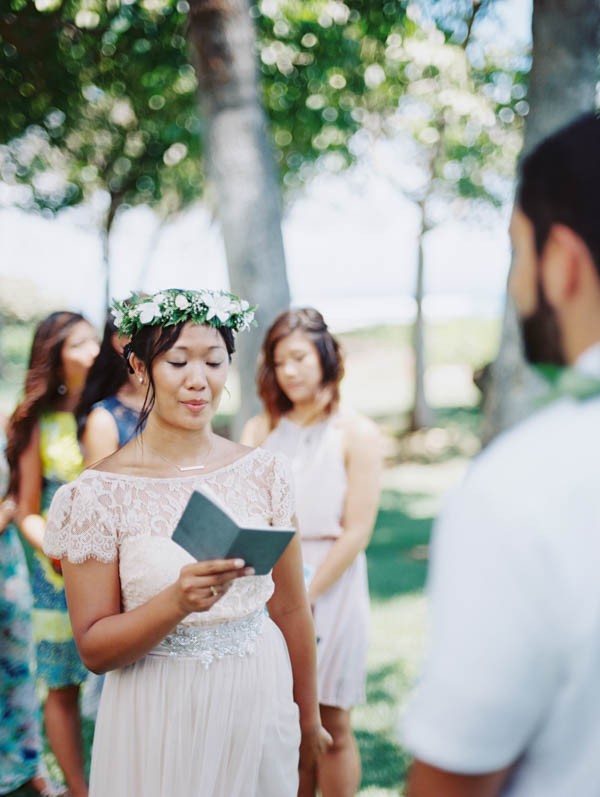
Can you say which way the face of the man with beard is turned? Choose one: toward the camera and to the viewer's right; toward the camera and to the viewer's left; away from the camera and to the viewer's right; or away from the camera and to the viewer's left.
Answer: away from the camera and to the viewer's left

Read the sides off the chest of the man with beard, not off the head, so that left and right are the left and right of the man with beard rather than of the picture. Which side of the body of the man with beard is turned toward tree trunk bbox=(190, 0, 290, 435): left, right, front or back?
front

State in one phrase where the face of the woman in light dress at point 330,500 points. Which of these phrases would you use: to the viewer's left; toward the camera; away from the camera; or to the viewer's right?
toward the camera

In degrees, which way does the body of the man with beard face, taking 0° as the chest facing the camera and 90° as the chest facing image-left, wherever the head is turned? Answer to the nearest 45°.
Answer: approximately 135°

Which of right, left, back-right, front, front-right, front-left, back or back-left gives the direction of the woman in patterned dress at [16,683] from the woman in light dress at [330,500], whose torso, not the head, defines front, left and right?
front-right

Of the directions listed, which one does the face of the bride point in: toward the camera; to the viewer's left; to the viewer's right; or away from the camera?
toward the camera

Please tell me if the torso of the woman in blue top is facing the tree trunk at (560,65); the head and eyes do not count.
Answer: no

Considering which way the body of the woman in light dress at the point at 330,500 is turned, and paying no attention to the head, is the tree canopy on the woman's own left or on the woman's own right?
on the woman's own right

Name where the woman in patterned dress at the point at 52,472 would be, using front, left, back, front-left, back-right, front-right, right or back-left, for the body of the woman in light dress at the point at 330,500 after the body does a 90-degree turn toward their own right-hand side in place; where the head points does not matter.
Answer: front-left

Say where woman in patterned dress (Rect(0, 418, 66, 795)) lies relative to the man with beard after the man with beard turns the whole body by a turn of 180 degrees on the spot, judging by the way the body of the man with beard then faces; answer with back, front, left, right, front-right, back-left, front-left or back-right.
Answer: back

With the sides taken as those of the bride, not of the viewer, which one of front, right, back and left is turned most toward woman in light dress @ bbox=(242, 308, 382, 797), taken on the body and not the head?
left

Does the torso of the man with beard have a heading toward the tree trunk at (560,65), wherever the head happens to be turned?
no

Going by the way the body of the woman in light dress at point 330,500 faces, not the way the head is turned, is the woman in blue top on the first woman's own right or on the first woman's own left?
on the first woman's own right

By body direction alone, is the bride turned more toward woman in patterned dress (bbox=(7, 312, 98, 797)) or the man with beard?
the man with beard

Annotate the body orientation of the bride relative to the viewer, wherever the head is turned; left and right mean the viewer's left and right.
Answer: facing the viewer and to the right of the viewer
